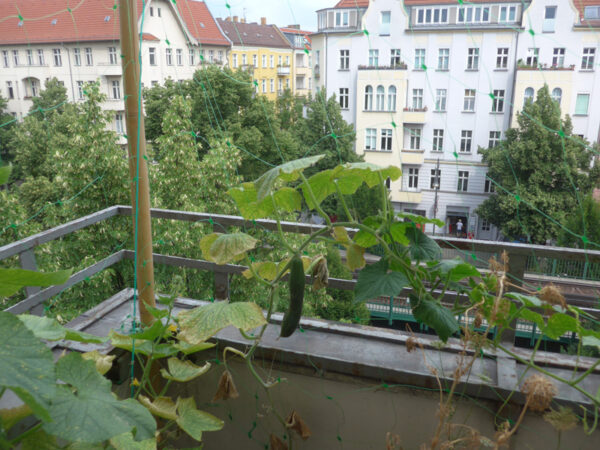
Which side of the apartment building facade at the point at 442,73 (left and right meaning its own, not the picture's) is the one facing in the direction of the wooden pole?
front

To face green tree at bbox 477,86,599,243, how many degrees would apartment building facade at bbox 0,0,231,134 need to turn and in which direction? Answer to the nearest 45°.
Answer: approximately 90° to its left

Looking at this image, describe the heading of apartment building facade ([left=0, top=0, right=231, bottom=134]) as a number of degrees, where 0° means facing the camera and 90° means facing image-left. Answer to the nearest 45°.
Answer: approximately 0°

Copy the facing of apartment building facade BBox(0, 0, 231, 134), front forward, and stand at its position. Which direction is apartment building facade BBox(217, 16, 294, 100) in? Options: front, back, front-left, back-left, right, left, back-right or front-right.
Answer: back-left

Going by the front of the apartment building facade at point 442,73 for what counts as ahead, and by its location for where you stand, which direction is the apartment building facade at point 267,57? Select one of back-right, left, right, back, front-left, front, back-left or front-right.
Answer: back-right

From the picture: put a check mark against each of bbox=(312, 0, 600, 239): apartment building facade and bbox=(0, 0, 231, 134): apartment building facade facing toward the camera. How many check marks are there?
2

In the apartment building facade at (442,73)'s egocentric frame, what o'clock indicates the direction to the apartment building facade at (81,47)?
the apartment building facade at (81,47) is roughly at 2 o'clock from the apartment building facade at (442,73).

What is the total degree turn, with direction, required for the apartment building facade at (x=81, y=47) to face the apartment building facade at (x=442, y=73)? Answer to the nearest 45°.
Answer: approximately 90° to its left

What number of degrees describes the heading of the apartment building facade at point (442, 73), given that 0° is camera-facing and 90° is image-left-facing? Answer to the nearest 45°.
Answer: approximately 0°

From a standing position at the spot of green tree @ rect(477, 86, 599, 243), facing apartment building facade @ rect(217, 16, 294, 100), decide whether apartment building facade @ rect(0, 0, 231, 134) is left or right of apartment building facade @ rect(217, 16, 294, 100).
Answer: left
